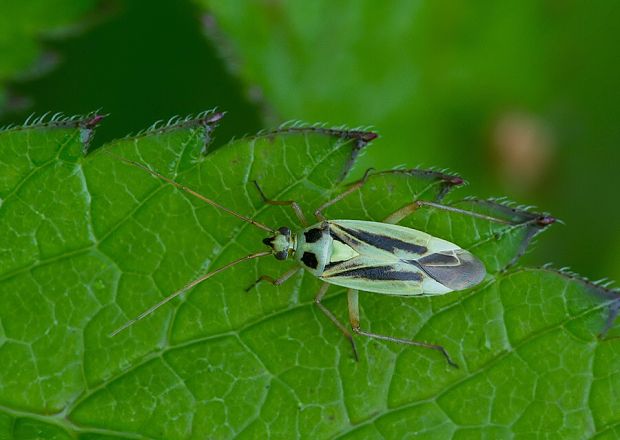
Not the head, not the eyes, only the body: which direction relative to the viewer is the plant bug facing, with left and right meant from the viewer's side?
facing to the left of the viewer

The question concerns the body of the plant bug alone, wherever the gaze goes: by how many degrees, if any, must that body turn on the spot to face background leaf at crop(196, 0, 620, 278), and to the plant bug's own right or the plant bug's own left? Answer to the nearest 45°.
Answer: approximately 135° to the plant bug's own right
